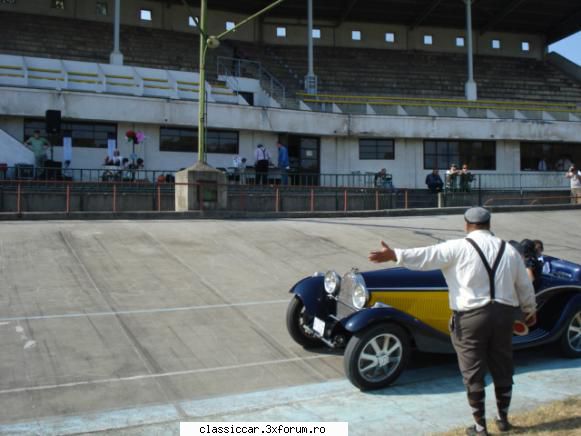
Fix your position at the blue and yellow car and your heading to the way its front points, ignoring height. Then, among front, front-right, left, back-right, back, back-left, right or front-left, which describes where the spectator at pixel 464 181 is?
back-right

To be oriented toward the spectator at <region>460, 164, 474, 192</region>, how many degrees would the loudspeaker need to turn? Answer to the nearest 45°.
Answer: approximately 90° to its left

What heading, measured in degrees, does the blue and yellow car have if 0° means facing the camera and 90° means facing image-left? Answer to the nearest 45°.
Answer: approximately 45°

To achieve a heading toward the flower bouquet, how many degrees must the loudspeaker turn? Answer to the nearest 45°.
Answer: approximately 135° to its left

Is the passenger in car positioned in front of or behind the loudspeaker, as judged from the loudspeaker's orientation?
in front

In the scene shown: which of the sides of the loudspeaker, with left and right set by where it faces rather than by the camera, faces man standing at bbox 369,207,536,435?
front

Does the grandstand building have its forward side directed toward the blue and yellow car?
yes

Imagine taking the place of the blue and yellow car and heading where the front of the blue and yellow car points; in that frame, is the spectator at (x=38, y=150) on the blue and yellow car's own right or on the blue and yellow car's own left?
on the blue and yellow car's own right

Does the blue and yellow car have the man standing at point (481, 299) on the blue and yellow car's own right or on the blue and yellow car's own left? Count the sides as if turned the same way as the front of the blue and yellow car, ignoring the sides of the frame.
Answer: on the blue and yellow car's own left

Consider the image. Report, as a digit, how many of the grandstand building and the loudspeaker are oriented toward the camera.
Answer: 2
